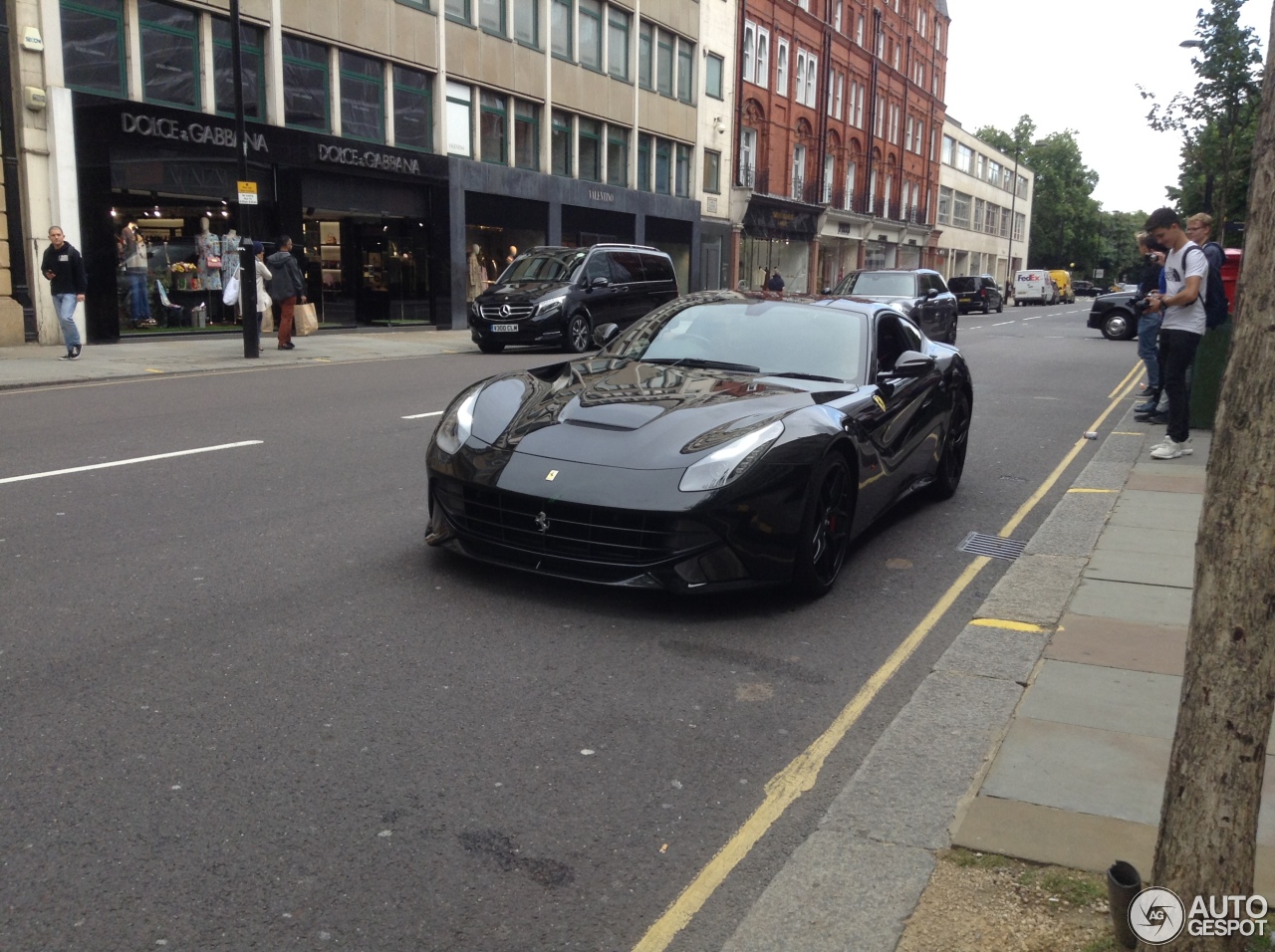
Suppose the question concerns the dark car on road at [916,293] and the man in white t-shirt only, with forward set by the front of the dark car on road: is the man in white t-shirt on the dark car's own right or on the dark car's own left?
on the dark car's own left

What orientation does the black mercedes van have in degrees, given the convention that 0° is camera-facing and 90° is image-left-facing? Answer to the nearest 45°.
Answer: approximately 45°

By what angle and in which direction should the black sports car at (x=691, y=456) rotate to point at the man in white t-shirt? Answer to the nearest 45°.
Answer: approximately 180°

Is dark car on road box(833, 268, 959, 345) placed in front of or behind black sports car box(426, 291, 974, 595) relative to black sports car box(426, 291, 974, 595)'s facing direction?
behind

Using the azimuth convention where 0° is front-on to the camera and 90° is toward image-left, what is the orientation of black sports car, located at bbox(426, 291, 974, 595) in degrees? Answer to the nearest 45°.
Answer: approximately 45°

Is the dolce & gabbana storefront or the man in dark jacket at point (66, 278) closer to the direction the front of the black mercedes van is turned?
the man in dark jacket

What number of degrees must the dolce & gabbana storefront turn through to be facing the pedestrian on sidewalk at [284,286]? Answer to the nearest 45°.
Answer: approximately 45° to its right

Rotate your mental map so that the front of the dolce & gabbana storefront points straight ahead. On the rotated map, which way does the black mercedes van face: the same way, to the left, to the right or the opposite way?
to the right

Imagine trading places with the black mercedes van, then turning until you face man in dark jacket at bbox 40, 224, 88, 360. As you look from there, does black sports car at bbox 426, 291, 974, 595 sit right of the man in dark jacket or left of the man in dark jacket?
left
